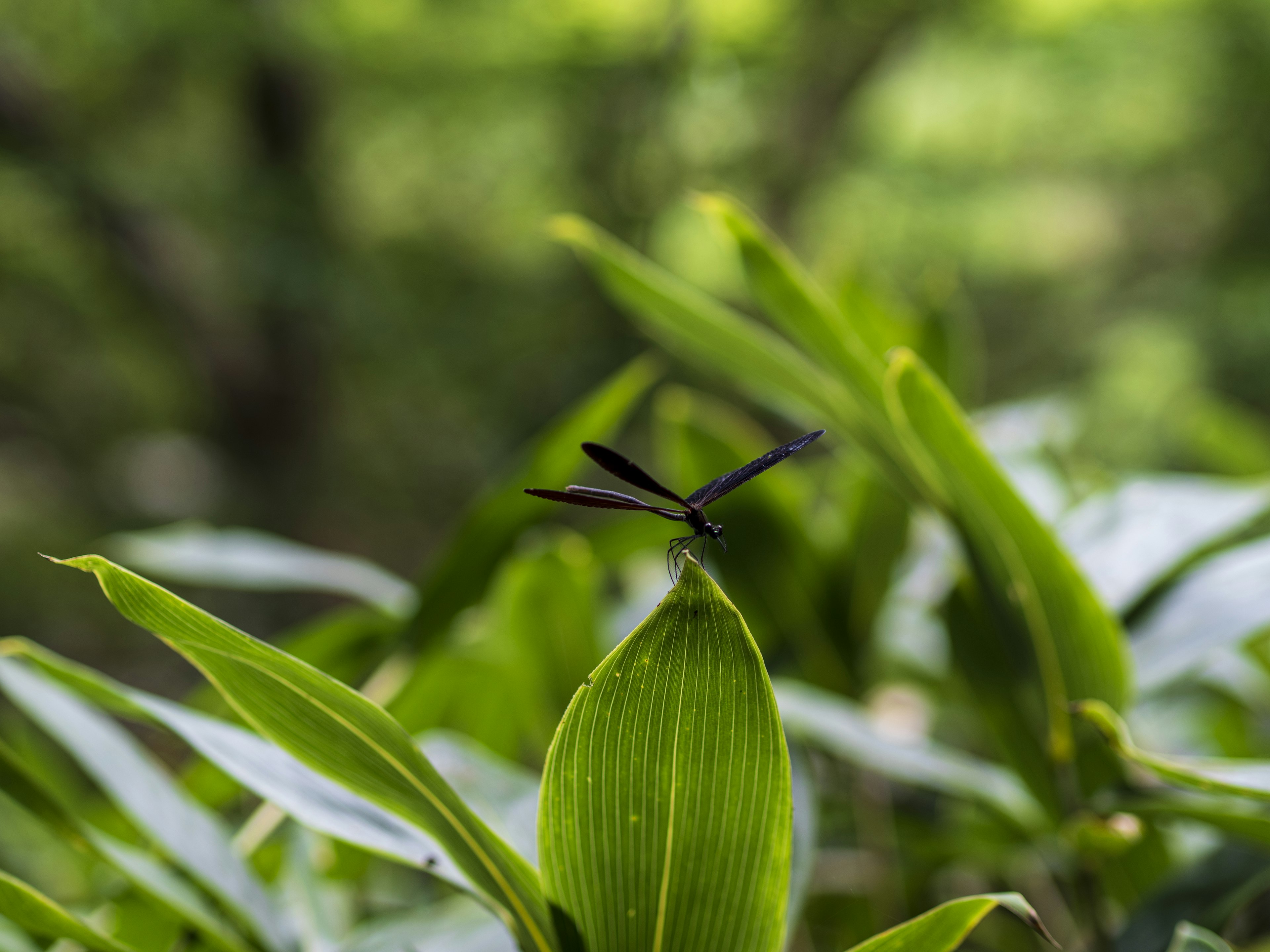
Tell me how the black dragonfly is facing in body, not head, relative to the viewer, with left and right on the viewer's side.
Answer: facing the viewer and to the right of the viewer

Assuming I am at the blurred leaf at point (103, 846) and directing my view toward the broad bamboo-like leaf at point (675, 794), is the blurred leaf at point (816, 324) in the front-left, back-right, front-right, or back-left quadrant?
front-left
